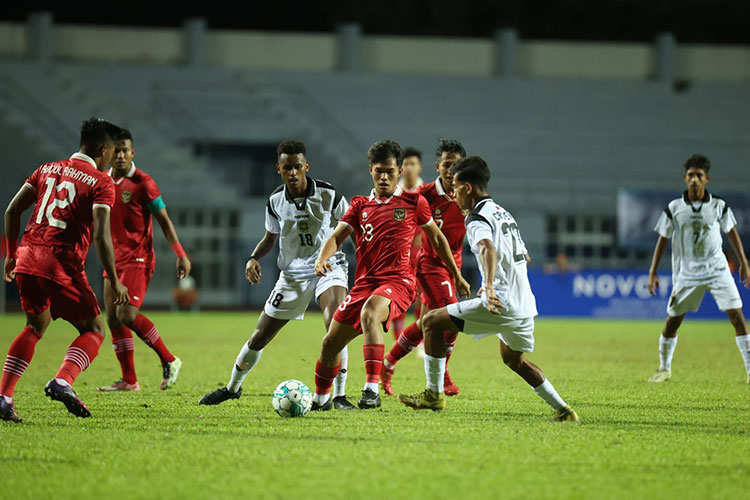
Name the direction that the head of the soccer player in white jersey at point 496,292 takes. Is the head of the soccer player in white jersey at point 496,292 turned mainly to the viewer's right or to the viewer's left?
to the viewer's left

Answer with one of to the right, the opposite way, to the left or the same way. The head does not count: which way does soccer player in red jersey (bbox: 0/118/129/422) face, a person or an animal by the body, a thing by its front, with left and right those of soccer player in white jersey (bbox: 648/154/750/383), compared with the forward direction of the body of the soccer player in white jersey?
the opposite way

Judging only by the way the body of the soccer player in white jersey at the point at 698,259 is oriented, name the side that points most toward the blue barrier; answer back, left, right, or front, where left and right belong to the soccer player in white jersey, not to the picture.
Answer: back

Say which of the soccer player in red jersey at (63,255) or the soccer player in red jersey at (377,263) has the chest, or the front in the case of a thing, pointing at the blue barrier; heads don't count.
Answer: the soccer player in red jersey at (63,255)

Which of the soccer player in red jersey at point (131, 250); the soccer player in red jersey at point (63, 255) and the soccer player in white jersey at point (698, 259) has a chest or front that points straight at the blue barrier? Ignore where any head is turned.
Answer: the soccer player in red jersey at point (63, 255)

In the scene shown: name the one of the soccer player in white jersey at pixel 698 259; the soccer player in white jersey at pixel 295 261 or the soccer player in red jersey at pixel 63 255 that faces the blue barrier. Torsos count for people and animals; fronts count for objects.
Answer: the soccer player in red jersey

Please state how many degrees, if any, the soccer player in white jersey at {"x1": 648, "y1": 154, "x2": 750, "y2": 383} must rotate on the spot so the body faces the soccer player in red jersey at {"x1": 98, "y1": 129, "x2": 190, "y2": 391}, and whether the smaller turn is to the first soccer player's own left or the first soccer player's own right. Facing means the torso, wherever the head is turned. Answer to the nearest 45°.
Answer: approximately 45° to the first soccer player's own right

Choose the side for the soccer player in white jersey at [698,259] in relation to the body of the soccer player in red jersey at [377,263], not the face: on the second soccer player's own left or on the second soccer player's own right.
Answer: on the second soccer player's own left

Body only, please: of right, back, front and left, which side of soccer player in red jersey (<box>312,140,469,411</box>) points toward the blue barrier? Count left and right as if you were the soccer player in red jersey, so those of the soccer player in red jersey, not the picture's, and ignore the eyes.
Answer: back

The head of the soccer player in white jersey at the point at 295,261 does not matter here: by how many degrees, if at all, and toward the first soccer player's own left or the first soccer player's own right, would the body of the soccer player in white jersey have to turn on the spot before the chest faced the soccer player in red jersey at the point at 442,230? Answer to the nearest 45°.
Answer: approximately 135° to the first soccer player's own left

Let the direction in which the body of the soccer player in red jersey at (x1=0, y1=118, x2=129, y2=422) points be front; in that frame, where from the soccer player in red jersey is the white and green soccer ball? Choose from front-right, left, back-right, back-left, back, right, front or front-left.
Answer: front-right
